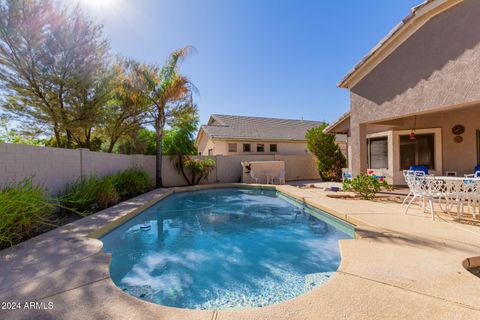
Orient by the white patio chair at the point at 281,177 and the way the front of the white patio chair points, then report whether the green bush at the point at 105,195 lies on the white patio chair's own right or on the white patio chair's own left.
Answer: on the white patio chair's own left

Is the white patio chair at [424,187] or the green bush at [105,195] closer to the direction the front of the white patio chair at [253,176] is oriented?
the white patio chair

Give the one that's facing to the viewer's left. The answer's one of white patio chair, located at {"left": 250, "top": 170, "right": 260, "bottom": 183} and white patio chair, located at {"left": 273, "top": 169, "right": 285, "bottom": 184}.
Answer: white patio chair, located at {"left": 273, "top": 169, "right": 285, "bottom": 184}

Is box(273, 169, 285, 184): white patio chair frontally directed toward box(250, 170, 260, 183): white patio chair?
yes

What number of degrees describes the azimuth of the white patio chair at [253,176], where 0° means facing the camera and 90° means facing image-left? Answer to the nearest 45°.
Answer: approximately 315°

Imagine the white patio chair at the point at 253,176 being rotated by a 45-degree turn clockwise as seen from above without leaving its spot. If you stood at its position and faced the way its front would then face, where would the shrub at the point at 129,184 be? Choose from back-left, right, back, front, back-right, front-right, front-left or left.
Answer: front-right

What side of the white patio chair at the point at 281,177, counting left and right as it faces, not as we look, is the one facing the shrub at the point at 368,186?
left

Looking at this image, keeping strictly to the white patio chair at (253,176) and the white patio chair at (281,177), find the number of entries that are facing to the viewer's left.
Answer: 1

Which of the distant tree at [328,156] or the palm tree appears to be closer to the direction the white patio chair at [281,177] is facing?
the palm tree
